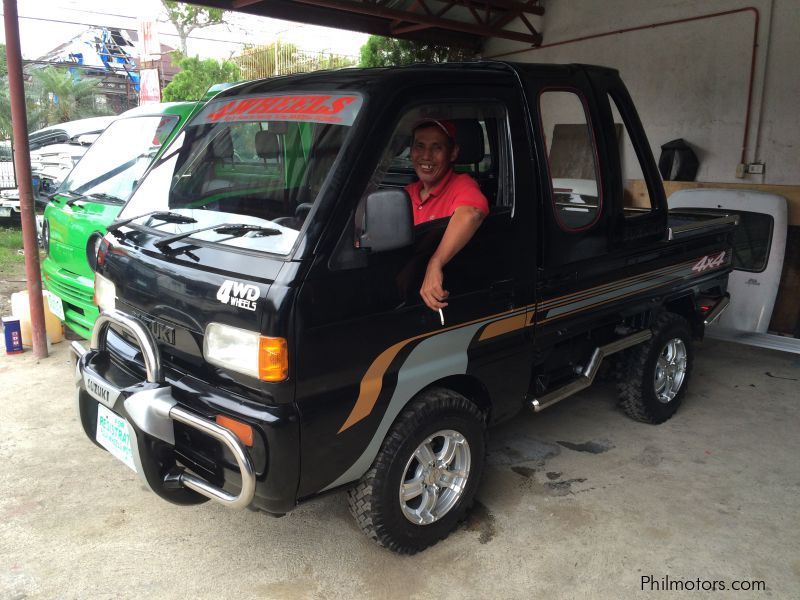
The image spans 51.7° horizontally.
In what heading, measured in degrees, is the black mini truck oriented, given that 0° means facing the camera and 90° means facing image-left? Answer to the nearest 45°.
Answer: approximately 45°

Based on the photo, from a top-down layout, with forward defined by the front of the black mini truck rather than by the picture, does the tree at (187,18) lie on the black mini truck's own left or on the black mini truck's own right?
on the black mini truck's own right

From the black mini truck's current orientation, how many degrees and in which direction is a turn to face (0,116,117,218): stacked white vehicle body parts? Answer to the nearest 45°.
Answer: approximately 90° to its right

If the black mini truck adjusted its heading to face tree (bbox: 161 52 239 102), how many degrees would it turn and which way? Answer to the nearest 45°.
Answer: approximately 135° to its right

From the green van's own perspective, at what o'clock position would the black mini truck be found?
The black mini truck is roughly at 10 o'clock from the green van.

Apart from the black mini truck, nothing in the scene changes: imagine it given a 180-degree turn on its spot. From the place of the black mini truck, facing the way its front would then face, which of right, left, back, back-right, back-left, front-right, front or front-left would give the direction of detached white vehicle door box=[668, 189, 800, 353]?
front

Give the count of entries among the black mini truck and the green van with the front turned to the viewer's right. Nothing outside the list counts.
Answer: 0

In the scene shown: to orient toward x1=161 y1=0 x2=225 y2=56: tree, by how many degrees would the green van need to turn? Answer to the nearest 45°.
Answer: approximately 135° to its right

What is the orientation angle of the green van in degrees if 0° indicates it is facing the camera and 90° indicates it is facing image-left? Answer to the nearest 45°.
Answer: approximately 45°

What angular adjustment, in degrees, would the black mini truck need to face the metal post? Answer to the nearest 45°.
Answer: approximately 90° to its right
